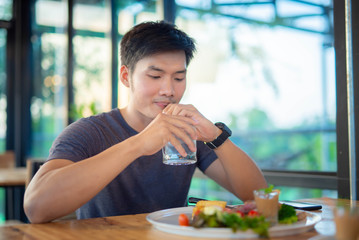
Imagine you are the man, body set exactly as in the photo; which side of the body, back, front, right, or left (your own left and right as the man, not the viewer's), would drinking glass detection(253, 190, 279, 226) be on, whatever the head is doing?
front

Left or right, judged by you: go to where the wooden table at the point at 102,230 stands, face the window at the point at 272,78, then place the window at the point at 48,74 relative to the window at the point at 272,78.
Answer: left

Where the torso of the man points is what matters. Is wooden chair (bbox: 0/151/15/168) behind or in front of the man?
behind

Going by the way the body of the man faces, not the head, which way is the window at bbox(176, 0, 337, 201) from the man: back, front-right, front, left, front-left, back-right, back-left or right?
left

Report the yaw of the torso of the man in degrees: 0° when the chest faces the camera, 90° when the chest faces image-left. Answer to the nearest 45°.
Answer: approximately 315°

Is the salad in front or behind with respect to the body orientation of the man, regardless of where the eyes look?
in front
